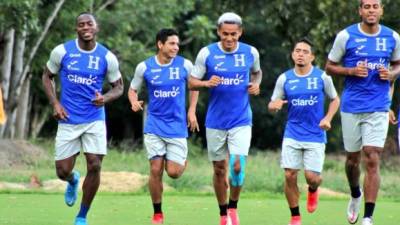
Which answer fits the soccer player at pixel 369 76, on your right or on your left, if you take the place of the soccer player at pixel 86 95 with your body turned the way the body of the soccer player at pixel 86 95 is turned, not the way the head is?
on your left

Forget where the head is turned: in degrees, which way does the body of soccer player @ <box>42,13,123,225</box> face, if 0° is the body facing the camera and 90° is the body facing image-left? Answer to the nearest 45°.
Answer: approximately 0°

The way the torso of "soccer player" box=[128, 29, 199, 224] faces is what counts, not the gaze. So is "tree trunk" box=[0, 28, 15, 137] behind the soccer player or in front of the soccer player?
behind

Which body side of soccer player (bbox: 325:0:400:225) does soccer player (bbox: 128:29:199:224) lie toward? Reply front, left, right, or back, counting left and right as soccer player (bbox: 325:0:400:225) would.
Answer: right

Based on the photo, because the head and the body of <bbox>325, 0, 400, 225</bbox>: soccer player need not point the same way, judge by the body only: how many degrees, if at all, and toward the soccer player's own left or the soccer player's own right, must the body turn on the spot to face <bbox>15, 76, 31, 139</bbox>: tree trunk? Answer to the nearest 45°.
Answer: approximately 135° to the soccer player's own right

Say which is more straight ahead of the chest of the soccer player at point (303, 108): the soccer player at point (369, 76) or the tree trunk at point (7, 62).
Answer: the soccer player

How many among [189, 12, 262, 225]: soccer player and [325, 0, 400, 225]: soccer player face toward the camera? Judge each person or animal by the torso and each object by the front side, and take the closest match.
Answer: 2
